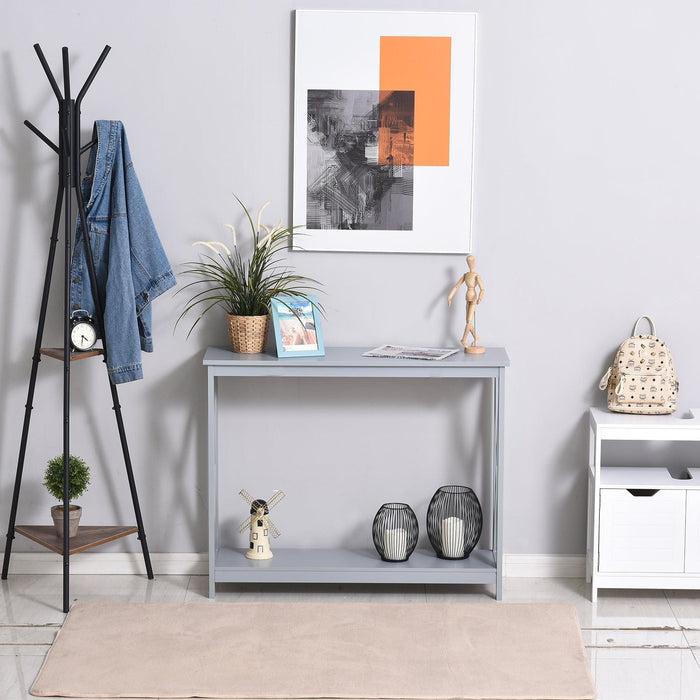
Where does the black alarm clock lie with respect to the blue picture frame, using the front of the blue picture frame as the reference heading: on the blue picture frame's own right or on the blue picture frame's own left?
on the blue picture frame's own right

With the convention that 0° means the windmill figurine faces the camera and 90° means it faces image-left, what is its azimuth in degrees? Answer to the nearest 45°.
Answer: approximately 0°

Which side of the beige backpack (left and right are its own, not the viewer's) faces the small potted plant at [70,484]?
right

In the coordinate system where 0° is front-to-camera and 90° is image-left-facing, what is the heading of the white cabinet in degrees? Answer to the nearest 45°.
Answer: approximately 0°
